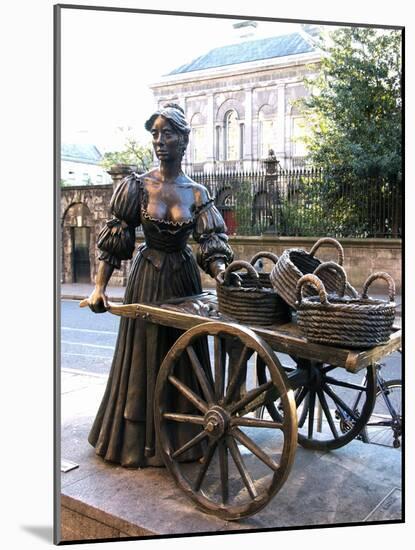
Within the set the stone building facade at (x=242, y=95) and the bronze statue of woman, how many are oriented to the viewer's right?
0

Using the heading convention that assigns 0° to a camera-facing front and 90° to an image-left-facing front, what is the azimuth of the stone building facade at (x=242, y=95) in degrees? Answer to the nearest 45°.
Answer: approximately 45°

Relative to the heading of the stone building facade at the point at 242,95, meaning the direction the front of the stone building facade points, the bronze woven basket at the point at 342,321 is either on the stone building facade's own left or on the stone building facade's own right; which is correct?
on the stone building facade's own left

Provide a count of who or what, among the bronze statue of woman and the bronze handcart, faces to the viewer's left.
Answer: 0

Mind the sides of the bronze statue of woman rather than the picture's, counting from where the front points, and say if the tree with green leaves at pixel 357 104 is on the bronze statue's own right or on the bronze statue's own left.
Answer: on the bronze statue's own left

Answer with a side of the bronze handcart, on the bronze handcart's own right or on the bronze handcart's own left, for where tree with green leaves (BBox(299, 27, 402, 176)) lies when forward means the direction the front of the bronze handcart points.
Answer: on the bronze handcart's own left

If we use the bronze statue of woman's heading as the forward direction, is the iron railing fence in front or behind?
behind

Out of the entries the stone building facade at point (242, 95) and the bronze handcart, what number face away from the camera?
0

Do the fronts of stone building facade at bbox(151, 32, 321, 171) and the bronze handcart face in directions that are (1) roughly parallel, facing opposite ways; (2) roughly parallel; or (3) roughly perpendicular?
roughly perpendicular

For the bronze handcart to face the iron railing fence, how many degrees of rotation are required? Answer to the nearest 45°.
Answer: approximately 135° to its left

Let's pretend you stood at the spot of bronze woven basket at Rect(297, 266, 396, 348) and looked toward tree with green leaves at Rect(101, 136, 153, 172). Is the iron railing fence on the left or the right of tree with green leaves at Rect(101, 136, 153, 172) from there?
right

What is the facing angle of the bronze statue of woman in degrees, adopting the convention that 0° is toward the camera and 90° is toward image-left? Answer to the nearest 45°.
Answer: approximately 0°
